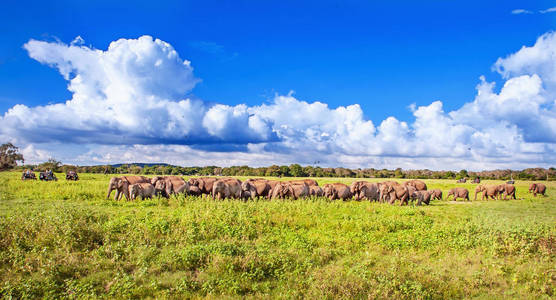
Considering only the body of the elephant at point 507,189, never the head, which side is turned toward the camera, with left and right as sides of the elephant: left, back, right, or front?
left

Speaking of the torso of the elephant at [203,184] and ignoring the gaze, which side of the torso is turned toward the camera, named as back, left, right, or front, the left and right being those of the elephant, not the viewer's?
left
